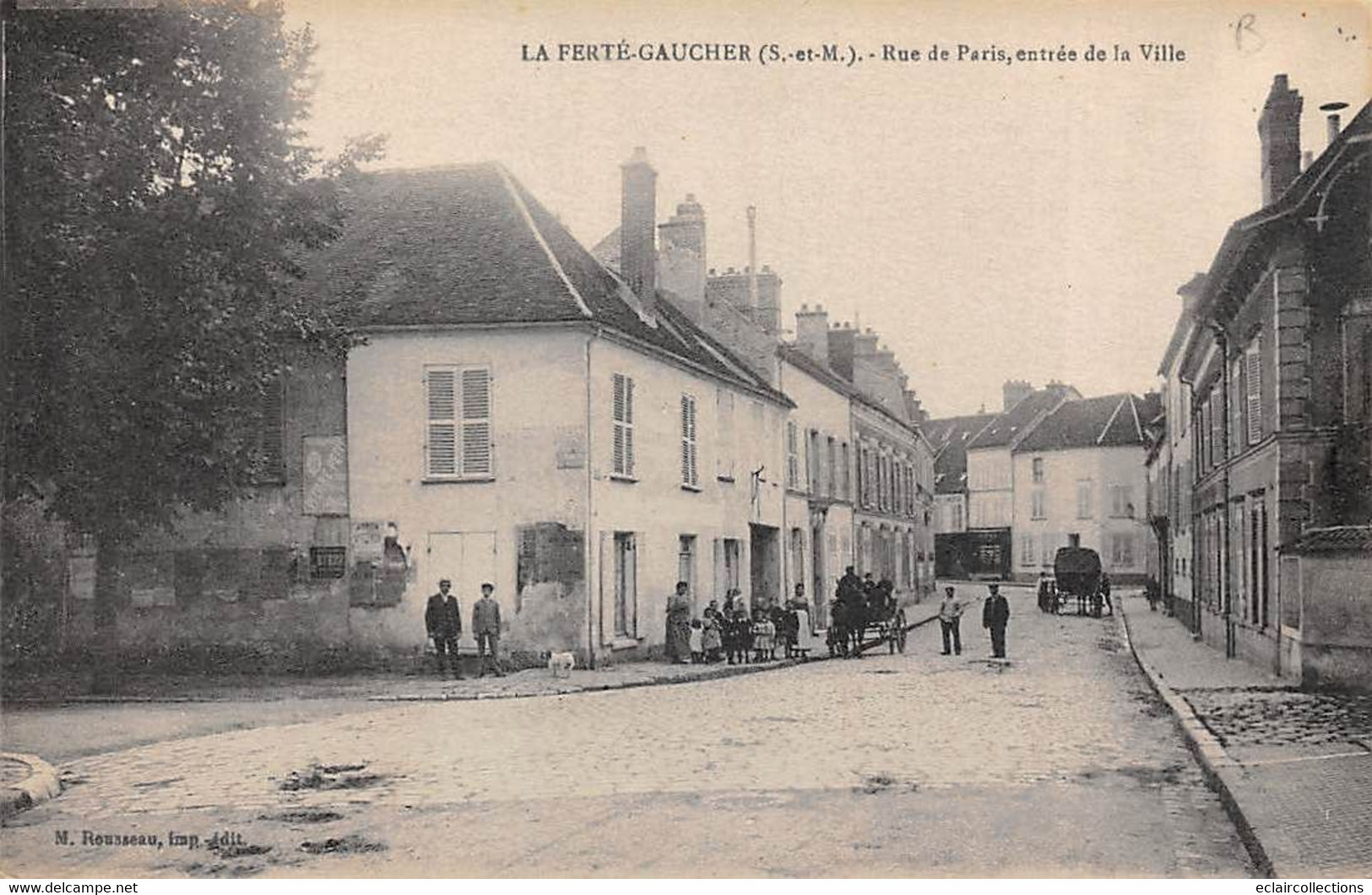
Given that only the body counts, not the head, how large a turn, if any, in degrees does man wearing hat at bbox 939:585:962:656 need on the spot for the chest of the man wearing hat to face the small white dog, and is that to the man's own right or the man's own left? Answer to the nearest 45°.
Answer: approximately 45° to the man's own right

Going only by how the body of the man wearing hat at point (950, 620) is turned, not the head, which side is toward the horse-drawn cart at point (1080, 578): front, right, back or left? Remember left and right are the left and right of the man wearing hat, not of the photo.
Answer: back

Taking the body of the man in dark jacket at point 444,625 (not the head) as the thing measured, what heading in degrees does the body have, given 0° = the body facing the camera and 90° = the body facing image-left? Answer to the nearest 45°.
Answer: approximately 0°

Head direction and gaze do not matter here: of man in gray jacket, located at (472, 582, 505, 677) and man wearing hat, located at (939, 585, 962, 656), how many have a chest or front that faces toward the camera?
2

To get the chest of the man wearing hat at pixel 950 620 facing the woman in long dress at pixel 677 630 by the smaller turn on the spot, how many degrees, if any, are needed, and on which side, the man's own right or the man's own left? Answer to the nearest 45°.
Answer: approximately 45° to the man's own right

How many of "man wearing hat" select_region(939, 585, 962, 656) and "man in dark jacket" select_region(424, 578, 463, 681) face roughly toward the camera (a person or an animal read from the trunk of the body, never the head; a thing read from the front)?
2
